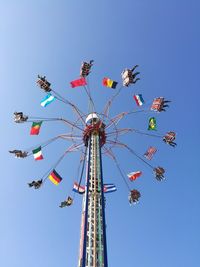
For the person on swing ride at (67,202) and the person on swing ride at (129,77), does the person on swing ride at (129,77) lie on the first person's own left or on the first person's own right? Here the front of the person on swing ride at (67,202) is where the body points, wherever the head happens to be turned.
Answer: on the first person's own left
